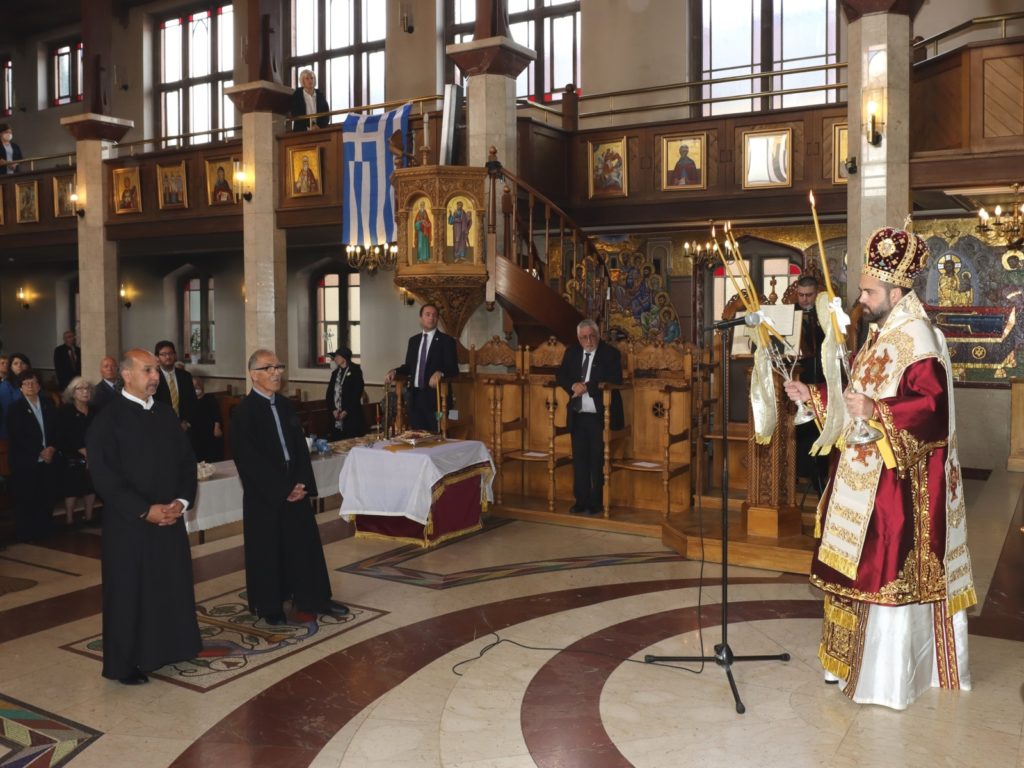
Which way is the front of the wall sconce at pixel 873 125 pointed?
toward the camera

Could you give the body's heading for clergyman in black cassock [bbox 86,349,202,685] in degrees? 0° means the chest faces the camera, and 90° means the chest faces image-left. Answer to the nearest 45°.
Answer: approximately 315°

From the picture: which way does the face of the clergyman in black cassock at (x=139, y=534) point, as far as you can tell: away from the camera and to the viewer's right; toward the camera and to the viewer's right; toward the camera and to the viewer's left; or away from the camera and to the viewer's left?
toward the camera and to the viewer's right

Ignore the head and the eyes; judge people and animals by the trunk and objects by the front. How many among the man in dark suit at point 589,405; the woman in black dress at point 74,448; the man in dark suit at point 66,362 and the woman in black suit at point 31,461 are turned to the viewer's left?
0

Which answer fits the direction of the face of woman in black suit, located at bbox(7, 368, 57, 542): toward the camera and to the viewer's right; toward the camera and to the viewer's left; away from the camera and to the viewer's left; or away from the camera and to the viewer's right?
toward the camera and to the viewer's right

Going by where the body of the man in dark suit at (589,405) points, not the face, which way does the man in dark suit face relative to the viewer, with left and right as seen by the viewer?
facing the viewer

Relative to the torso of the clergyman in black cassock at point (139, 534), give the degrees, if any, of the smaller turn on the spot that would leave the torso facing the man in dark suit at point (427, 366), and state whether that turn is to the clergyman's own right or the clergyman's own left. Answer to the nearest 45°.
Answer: approximately 90° to the clergyman's own left

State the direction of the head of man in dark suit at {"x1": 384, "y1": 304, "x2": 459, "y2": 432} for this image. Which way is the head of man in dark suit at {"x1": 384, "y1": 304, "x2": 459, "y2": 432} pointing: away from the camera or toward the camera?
toward the camera

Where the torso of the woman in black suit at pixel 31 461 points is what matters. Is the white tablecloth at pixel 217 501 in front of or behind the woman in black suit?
in front

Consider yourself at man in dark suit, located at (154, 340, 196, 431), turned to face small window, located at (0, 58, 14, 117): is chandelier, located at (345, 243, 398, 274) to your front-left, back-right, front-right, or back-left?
front-right

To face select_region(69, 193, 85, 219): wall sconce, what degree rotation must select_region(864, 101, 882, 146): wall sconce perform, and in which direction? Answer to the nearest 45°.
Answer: approximately 90° to its right

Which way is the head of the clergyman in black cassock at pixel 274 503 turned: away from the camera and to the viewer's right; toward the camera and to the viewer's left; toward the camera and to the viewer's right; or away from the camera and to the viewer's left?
toward the camera and to the viewer's right

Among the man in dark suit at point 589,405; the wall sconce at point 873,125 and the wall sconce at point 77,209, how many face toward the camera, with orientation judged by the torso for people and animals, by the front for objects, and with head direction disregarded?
2

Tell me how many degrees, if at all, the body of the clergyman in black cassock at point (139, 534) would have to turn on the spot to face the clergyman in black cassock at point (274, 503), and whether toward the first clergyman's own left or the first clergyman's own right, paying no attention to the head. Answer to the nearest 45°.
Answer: approximately 90° to the first clergyman's own left
